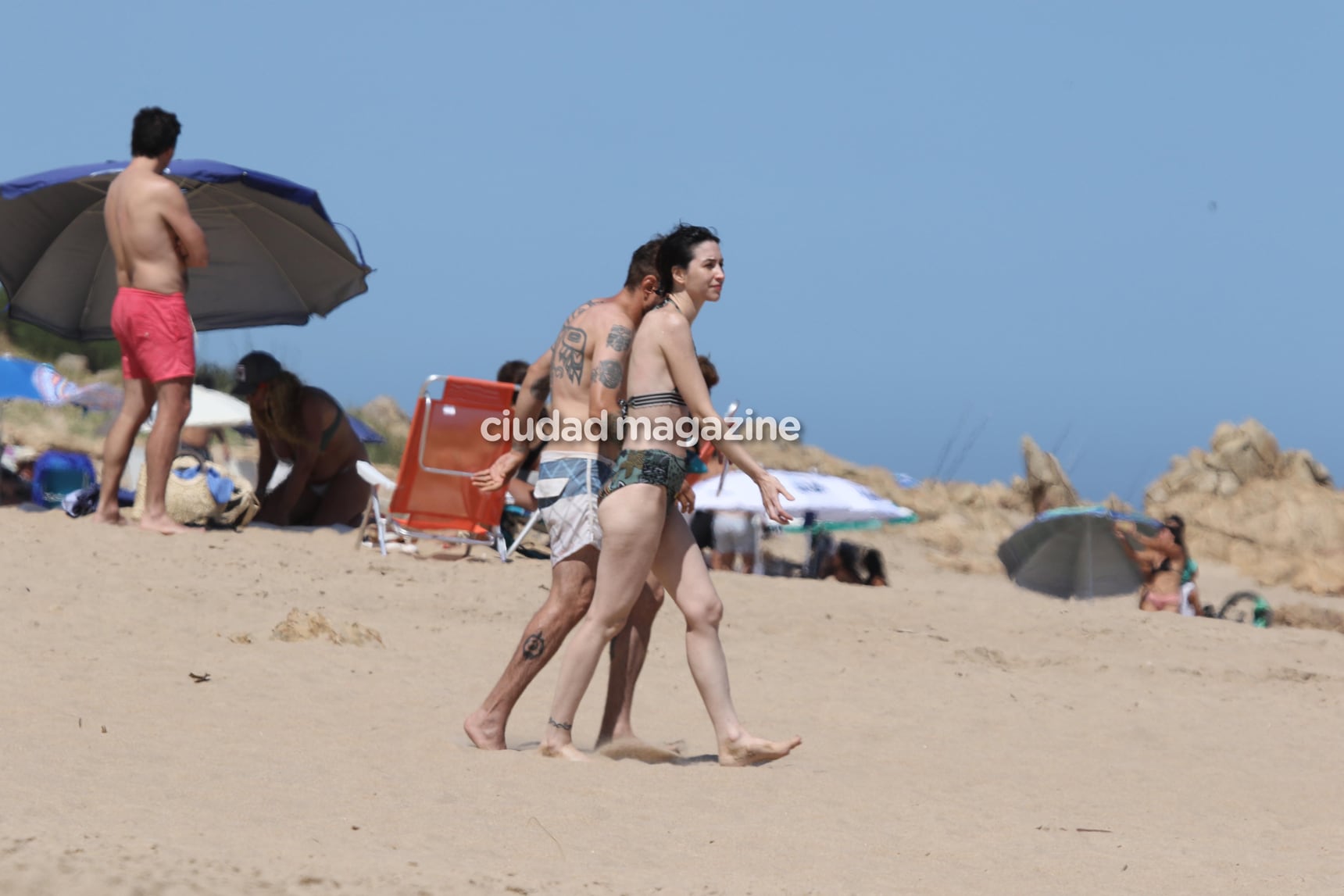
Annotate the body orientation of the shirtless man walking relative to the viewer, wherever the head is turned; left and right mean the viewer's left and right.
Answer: facing away from the viewer and to the right of the viewer

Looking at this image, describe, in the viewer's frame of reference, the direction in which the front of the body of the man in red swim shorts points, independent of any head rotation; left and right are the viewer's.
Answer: facing away from the viewer and to the right of the viewer

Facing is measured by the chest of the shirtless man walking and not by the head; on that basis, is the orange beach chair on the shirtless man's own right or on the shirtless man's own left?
on the shirtless man's own left

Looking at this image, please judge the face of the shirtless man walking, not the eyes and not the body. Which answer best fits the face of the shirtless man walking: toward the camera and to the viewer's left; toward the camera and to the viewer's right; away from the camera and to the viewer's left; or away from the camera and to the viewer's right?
away from the camera and to the viewer's right

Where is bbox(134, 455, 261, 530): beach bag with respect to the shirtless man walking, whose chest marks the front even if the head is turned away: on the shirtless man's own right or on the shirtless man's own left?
on the shirtless man's own left

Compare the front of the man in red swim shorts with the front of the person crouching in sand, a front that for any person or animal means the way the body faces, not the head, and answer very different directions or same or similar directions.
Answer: very different directions

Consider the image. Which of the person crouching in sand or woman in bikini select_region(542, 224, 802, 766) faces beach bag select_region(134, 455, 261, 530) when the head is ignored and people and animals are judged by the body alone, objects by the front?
the person crouching in sand

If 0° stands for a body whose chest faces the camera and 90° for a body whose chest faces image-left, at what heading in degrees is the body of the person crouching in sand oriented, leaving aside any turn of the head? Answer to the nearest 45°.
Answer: approximately 45°

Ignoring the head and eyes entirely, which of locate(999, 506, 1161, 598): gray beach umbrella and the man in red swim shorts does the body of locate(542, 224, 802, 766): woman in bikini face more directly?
the gray beach umbrella

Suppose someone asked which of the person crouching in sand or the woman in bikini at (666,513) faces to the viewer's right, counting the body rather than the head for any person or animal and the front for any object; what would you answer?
the woman in bikini

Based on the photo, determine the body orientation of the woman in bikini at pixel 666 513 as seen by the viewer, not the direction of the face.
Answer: to the viewer's right

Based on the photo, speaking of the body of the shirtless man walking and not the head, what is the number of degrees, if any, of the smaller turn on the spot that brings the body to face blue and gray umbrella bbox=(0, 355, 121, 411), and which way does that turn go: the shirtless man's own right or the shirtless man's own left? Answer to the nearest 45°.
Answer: approximately 90° to the shirtless man's own left
